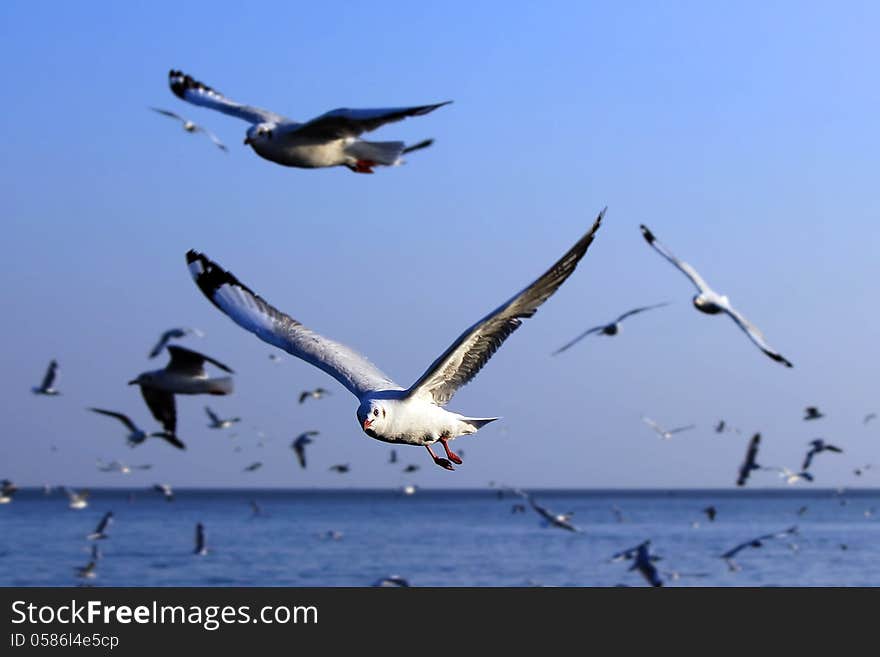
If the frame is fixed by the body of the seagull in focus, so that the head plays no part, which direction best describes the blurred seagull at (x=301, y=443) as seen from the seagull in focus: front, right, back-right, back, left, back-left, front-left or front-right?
back-right

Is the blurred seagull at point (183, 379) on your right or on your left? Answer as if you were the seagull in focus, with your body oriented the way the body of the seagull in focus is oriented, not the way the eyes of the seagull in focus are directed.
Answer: on your right

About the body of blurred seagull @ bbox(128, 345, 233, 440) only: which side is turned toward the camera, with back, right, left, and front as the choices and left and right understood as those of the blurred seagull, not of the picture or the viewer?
left

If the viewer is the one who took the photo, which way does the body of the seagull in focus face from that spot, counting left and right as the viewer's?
facing the viewer and to the left of the viewer

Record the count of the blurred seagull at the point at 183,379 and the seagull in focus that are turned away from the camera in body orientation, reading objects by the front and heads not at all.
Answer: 0

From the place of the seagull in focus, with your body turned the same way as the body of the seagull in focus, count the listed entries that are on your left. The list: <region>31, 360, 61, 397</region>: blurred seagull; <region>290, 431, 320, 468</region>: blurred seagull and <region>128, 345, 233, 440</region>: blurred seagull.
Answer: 0

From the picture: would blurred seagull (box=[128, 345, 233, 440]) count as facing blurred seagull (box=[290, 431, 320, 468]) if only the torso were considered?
no

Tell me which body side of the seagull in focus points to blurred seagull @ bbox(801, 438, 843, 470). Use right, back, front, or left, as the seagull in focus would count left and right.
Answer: back

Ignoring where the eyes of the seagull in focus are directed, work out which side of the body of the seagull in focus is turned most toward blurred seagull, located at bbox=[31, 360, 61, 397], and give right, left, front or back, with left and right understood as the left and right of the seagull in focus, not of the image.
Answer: right

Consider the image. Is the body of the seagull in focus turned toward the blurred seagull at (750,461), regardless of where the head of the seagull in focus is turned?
no

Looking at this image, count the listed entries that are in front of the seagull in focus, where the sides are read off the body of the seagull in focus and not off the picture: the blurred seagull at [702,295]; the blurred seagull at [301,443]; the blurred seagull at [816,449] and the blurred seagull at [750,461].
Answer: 0

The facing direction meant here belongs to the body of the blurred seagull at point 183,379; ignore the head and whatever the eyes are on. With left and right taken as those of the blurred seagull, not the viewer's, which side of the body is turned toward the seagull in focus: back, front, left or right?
left

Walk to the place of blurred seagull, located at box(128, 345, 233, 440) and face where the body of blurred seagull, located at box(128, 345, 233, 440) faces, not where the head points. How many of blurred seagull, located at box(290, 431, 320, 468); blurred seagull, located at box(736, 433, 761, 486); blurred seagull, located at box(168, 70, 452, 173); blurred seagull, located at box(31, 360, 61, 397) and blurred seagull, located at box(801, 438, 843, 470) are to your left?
1

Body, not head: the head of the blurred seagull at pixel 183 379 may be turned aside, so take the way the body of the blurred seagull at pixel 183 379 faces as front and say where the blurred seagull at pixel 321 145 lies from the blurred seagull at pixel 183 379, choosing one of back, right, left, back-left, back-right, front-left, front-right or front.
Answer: left
